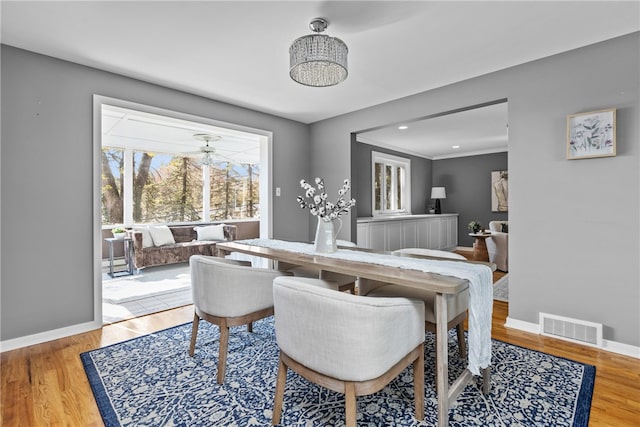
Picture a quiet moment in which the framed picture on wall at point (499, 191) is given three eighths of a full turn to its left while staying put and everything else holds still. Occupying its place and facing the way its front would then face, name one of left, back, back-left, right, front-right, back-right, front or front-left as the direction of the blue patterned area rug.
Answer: back-right

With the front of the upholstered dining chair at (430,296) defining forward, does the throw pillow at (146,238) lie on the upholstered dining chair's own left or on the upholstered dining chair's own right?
on the upholstered dining chair's own right

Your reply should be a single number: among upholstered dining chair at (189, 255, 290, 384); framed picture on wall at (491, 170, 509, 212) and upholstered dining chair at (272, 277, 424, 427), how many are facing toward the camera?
1

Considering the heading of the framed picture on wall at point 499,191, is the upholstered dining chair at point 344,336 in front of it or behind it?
in front

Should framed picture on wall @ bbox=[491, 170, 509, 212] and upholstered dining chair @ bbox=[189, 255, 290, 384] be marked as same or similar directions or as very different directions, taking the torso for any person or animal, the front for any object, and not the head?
very different directions

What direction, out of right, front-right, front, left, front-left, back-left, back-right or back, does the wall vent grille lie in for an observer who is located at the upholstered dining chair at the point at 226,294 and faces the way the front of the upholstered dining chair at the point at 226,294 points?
front-right

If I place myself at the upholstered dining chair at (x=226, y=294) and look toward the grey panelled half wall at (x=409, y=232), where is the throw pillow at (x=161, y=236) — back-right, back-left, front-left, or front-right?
front-left

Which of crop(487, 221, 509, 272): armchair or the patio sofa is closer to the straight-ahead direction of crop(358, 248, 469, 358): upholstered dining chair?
the patio sofa

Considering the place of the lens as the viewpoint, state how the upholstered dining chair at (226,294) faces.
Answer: facing away from the viewer and to the right of the viewer

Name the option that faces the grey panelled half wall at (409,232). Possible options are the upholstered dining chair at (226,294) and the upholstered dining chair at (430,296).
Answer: the upholstered dining chair at (226,294)

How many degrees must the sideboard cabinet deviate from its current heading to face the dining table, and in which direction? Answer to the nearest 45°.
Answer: approximately 45° to its right

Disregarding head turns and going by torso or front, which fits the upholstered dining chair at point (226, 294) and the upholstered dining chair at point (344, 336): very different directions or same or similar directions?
same or similar directions

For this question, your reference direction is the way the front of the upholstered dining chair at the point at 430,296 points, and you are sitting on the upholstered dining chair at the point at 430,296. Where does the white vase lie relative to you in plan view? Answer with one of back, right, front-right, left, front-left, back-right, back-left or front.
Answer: front-right

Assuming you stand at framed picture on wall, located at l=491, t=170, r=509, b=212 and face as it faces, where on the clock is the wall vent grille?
The wall vent grille is roughly at 12 o'clock from the framed picture on wall.

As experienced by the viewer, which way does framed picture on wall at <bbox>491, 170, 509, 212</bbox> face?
facing the viewer

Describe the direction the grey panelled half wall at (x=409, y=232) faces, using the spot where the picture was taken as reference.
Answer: facing the viewer and to the right of the viewer

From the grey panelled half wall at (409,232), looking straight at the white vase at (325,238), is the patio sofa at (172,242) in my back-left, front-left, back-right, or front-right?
front-right

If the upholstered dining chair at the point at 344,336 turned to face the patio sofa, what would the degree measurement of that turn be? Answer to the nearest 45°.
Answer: approximately 90° to its left
